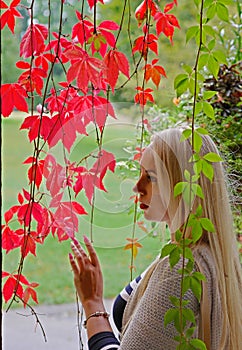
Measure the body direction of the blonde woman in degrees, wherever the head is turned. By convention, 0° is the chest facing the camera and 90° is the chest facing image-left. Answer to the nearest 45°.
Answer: approximately 90°

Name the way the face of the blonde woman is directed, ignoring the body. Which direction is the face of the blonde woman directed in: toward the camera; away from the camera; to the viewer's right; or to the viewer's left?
to the viewer's left
